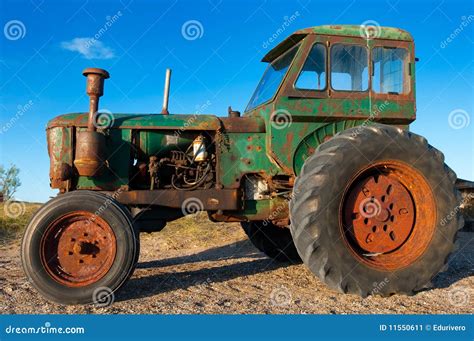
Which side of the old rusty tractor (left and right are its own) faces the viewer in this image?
left
